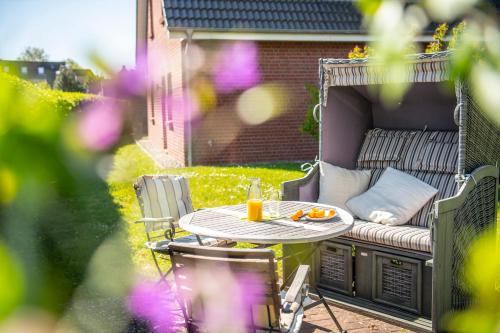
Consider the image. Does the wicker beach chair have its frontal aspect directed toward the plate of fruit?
yes

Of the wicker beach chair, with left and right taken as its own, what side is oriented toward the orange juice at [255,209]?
front

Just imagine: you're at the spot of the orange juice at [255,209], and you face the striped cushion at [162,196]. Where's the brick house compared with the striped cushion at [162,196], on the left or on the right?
right

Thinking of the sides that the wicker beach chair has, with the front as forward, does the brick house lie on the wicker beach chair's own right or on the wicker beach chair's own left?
on the wicker beach chair's own right

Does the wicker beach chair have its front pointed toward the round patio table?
yes
